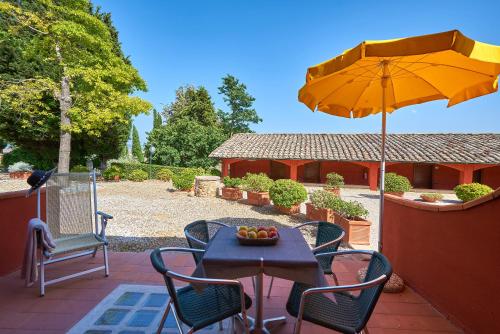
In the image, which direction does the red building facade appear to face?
toward the camera

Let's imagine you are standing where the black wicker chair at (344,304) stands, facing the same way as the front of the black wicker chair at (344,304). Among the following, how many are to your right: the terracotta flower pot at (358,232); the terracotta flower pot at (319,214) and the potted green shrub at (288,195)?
3

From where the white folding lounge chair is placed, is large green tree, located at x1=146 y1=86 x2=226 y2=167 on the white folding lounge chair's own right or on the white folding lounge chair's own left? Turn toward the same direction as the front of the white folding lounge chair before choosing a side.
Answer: on the white folding lounge chair's own left

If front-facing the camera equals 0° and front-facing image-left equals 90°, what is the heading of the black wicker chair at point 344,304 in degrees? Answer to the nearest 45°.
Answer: approximately 90°

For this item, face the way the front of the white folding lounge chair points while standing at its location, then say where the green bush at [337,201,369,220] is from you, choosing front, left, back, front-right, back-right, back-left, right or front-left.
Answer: front-left

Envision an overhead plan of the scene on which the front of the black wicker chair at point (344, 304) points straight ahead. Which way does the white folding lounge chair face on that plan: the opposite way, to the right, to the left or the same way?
the opposite way

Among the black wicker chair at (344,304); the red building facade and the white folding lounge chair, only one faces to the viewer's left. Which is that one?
the black wicker chair

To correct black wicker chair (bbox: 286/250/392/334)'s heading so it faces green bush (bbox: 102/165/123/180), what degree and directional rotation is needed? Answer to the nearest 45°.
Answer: approximately 45° to its right

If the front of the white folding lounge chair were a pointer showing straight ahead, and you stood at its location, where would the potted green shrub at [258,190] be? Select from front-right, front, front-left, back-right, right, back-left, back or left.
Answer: left

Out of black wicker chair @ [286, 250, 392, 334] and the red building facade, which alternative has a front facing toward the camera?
the red building facade

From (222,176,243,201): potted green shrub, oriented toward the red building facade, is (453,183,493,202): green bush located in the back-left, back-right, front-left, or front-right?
front-right

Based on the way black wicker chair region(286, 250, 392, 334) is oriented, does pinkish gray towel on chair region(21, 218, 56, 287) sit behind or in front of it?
in front

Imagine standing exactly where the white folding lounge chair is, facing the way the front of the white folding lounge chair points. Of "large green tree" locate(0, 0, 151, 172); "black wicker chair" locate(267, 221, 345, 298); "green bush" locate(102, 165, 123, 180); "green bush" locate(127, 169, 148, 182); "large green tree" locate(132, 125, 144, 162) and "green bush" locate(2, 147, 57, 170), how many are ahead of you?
1

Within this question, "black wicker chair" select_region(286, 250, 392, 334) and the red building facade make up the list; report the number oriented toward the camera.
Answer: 1

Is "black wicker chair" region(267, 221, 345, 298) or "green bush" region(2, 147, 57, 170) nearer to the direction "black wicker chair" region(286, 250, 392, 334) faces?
the green bush

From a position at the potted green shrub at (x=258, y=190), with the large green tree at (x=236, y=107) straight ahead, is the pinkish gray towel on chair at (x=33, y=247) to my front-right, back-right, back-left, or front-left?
back-left

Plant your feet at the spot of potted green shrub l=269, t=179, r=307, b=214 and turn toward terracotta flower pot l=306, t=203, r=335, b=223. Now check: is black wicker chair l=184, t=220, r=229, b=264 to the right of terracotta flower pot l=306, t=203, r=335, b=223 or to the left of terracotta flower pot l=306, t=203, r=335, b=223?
right
